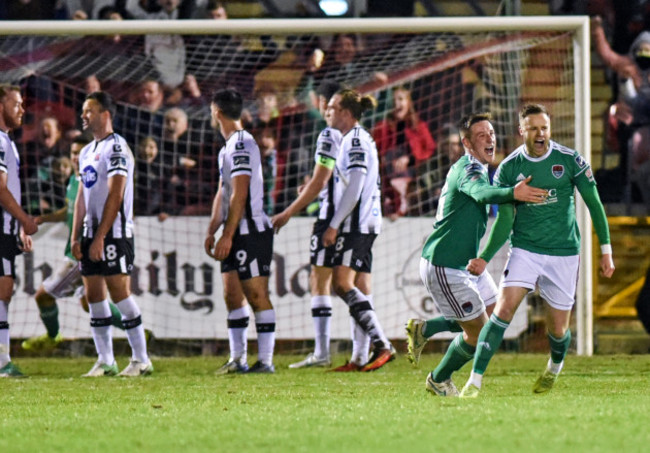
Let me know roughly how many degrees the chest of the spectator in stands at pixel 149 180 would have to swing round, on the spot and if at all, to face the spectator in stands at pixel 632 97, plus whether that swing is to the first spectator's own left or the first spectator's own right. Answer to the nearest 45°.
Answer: approximately 90° to the first spectator's own left

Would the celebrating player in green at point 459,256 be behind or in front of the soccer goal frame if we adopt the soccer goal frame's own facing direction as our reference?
in front

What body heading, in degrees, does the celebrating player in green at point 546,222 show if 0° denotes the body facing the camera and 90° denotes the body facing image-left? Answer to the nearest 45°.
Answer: approximately 0°

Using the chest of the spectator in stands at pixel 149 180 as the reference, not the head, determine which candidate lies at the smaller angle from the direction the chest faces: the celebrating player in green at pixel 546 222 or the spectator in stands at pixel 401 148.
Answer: the celebrating player in green

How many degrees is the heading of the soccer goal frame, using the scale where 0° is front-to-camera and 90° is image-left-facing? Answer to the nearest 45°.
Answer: approximately 0°

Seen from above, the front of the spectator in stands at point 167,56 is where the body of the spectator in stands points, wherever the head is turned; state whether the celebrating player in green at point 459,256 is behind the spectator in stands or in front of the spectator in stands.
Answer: in front

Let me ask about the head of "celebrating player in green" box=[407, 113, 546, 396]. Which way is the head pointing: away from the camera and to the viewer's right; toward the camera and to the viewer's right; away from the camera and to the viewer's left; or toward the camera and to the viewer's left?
toward the camera and to the viewer's right
